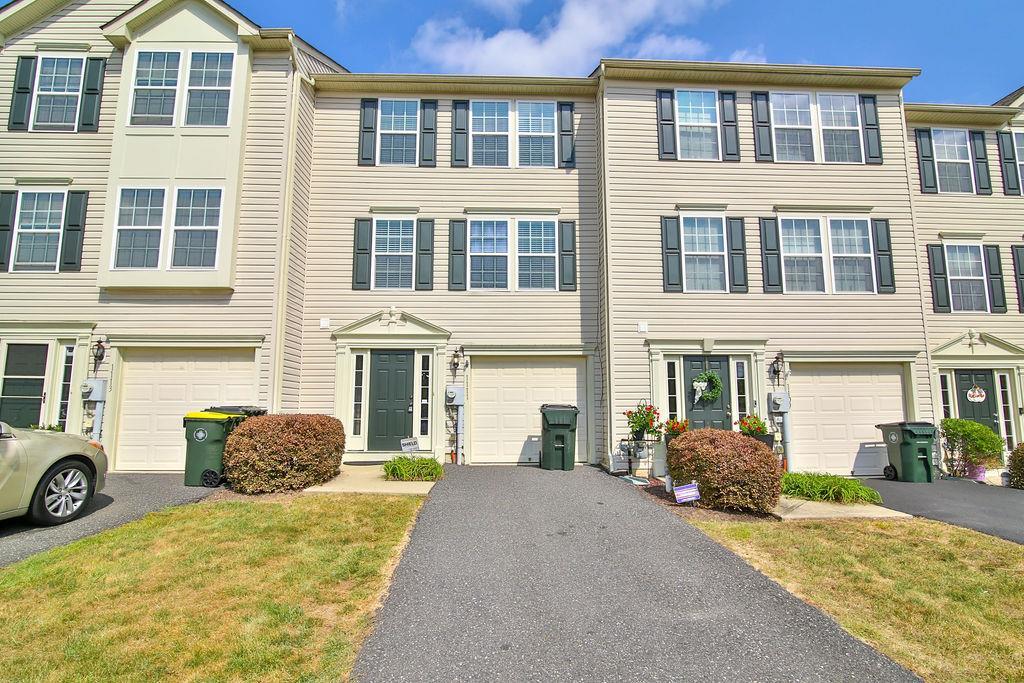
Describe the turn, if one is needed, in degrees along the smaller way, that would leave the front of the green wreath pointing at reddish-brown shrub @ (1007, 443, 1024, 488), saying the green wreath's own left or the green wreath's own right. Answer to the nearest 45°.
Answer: approximately 90° to the green wreath's own left

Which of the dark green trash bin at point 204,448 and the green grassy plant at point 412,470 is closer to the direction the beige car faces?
the dark green trash bin

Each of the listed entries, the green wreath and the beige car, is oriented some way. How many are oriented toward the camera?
1

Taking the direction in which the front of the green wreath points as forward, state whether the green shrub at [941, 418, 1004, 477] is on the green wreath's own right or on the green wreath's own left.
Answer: on the green wreath's own left

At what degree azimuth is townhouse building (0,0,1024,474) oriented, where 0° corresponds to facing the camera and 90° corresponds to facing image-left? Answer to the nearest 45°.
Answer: approximately 0°

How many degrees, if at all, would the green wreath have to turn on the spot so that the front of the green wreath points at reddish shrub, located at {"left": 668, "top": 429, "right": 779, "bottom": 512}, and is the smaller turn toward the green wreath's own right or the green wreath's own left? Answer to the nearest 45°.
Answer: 0° — it already faces it

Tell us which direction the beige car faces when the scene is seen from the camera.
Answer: facing away from the viewer and to the right of the viewer

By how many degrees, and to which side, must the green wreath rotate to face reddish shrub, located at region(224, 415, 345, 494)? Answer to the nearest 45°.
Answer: approximately 45° to its right

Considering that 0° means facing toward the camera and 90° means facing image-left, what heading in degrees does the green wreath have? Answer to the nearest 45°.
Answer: approximately 0°
